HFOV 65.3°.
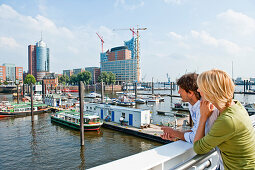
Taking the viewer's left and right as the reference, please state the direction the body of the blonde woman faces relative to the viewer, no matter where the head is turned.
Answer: facing away from the viewer and to the left of the viewer

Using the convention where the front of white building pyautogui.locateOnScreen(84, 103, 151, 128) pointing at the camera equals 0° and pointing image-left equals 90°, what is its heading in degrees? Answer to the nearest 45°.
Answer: approximately 45°

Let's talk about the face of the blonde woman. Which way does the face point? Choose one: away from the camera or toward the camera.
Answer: away from the camera

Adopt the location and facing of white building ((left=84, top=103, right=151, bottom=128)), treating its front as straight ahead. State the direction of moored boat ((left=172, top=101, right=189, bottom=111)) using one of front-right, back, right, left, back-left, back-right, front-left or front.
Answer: back

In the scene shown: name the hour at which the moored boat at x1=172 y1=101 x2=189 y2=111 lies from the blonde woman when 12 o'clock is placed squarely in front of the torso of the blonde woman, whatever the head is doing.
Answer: The moored boat is roughly at 1 o'clock from the blonde woman.

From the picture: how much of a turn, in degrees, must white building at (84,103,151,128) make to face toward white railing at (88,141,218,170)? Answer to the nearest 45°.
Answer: approximately 45° to its left

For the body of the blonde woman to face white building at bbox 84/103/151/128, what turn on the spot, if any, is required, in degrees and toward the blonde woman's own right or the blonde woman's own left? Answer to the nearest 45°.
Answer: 0° — they already face it
